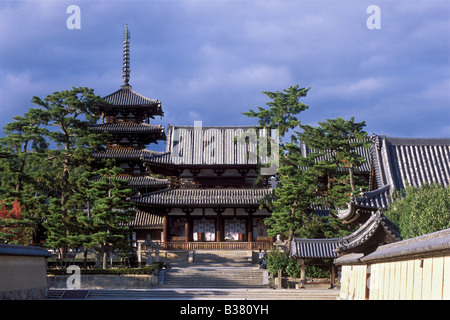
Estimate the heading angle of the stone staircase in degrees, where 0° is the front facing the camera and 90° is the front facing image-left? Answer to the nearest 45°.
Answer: approximately 0°

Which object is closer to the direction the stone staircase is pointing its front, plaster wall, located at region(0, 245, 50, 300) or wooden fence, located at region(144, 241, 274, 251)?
the plaster wall

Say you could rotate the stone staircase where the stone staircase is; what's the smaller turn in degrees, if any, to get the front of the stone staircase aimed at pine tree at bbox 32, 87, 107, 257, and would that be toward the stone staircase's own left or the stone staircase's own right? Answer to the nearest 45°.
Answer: approximately 135° to the stone staircase's own right

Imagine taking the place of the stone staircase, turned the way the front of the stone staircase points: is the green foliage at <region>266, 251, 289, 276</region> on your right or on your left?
on your left

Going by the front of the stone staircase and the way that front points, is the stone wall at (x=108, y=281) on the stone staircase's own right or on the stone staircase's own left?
on the stone staircase's own right

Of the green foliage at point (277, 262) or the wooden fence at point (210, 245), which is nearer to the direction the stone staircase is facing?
the green foliage

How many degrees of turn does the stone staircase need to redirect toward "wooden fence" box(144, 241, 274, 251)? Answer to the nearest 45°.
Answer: approximately 180°
